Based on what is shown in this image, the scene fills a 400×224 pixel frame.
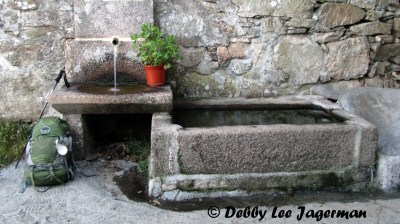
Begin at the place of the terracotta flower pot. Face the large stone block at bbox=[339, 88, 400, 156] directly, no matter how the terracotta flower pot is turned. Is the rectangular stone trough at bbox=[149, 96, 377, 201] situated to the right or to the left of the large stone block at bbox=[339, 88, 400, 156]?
right

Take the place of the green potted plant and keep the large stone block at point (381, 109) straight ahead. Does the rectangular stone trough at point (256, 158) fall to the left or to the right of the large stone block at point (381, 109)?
right

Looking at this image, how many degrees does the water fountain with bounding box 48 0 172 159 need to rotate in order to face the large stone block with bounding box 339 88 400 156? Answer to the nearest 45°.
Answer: approximately 90° to its left

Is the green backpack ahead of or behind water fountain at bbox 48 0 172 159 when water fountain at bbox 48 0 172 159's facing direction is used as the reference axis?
ahead

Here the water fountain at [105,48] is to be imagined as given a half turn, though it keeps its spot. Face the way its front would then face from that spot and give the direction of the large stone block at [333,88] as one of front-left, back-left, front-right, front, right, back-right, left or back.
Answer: right

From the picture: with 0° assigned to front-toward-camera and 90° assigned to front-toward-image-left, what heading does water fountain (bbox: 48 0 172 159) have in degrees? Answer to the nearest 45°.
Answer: approximately 0°
